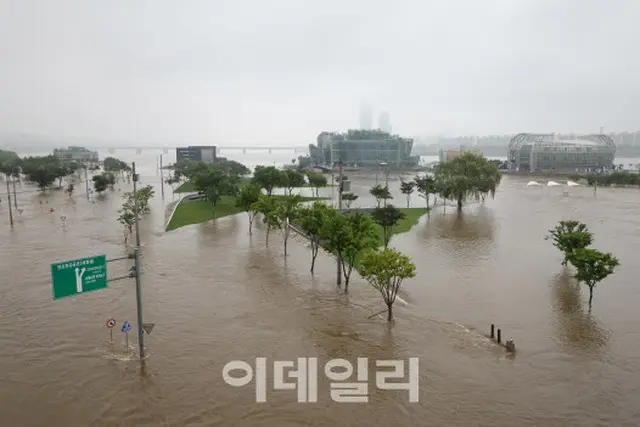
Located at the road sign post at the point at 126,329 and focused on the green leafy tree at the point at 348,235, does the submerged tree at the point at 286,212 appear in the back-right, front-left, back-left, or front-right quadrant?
front-left

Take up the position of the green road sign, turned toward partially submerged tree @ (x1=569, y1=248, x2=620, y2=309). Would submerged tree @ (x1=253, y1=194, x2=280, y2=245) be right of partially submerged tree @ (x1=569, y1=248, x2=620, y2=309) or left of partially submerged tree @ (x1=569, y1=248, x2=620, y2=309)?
left

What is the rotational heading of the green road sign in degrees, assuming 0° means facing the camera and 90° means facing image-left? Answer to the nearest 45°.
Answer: approximately 0°

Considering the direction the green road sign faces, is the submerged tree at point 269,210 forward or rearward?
rearward

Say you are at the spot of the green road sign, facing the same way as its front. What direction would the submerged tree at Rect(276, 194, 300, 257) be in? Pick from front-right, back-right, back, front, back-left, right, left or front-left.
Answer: back-left

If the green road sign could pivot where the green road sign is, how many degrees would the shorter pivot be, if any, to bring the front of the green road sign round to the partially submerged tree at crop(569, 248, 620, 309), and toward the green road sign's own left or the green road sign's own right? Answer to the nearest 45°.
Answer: approximately 90° to the green road sign's own left

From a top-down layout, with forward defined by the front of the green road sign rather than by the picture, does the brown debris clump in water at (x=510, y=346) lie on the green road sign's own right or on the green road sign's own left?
on the green road sign's own left

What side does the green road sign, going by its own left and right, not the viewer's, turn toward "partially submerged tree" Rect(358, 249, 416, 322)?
left

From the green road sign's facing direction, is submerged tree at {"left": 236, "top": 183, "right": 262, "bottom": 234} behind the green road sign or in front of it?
behind
